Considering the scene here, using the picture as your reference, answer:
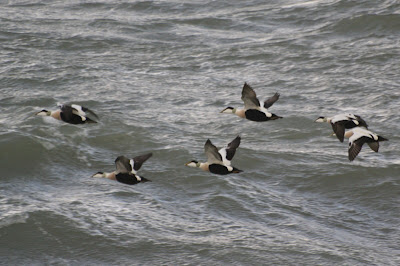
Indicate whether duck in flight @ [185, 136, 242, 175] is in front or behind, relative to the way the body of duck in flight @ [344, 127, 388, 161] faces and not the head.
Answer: in front

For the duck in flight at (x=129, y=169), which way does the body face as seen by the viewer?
to the viewer's left

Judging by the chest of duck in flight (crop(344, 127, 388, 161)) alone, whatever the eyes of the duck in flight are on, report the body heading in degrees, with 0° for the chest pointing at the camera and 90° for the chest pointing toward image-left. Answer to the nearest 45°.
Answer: approximately 90°

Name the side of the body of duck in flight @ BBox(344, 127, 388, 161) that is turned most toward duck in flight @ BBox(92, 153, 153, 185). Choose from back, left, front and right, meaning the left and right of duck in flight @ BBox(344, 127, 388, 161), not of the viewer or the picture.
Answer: front

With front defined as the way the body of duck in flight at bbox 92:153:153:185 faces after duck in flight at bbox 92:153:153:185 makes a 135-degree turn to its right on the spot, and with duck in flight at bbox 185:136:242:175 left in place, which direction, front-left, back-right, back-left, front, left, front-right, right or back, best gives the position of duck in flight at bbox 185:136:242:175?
front-right

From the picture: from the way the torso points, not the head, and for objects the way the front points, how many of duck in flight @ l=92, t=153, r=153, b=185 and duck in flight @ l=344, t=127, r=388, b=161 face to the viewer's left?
2

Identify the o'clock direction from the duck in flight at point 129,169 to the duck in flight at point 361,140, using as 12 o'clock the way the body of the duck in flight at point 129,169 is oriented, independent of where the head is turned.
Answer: the duck in flight at point 361,140 is roughly at 6 o'clock from the duck in flight at point 129,169.

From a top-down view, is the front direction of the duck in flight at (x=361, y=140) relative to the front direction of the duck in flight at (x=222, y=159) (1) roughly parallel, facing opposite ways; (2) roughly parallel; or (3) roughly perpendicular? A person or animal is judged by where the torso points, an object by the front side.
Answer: roughly parallel

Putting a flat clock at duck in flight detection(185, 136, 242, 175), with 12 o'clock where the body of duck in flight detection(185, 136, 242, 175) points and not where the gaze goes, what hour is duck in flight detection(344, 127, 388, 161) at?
duck in flight detection(344, 127, 388, 161) is roughly at 6 o'clock from duck in flight detection(185, 136, 242, 175).

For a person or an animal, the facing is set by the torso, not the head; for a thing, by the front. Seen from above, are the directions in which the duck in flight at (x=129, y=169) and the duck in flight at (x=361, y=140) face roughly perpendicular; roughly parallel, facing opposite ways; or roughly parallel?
roughly parallel

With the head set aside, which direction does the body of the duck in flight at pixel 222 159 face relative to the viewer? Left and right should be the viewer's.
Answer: facing to the left of the viewer
